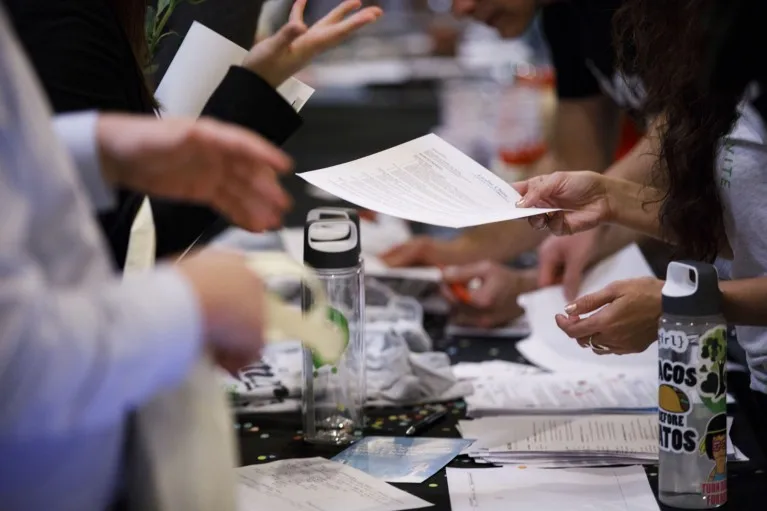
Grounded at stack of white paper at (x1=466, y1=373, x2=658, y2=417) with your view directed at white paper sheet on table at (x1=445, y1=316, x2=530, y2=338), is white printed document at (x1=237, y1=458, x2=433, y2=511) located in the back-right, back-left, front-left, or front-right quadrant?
back-left

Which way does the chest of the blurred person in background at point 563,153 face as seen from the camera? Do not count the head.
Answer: to the viewer's left

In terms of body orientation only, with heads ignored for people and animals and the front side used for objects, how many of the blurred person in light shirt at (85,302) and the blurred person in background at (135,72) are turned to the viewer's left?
0

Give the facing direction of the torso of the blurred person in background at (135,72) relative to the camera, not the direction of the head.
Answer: to the viewer's right

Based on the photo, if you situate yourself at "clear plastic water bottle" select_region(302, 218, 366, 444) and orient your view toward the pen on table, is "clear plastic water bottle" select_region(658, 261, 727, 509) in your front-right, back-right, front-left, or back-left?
front-right

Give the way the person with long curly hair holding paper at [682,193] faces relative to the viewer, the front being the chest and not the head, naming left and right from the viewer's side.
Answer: facing to the left of the viewer

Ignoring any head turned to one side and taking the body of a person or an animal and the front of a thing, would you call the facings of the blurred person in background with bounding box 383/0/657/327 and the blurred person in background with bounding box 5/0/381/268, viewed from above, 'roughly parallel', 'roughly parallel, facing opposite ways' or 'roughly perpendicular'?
roughly parallel, facing opposite ways

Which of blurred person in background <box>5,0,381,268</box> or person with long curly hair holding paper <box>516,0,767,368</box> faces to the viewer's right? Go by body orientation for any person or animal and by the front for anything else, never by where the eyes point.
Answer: blurred person in background <box>5,0,381,268</box>

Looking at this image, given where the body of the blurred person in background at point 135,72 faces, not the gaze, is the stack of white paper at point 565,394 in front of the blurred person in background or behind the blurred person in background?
in front

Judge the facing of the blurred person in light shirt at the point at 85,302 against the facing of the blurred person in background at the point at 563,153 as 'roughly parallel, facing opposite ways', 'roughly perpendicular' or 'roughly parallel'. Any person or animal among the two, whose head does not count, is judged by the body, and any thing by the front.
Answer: roughly parallel, facing opposite ways

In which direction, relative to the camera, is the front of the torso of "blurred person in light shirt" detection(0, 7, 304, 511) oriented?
to the viewer's right

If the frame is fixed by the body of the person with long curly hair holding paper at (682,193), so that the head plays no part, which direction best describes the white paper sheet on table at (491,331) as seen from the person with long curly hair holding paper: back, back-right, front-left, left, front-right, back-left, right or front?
front-right
